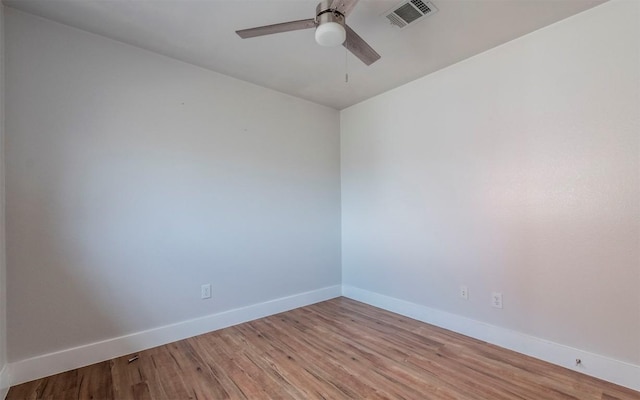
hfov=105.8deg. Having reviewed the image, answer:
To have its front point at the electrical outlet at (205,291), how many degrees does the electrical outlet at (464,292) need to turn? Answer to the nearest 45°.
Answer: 0° — it already faces it

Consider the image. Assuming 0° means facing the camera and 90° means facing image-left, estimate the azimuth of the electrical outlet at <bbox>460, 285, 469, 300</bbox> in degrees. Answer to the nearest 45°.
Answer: approximately 45°

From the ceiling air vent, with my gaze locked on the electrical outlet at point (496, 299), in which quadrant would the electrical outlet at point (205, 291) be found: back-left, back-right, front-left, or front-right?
back-left

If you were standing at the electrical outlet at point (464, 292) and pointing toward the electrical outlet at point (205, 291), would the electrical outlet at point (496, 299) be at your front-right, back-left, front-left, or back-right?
back-left
